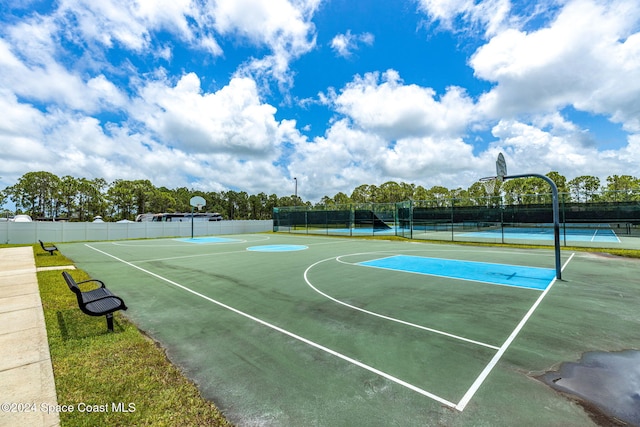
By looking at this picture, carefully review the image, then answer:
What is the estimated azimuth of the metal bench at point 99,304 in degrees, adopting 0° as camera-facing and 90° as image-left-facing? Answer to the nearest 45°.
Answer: approximately 270°

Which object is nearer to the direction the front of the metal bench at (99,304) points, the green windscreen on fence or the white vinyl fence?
the green windscreen on fence

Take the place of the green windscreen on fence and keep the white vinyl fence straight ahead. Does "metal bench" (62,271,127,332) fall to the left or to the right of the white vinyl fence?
left

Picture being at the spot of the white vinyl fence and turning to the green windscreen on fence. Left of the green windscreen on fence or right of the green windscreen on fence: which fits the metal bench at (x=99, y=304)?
right

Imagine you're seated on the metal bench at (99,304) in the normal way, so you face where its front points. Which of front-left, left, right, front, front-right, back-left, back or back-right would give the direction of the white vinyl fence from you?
left

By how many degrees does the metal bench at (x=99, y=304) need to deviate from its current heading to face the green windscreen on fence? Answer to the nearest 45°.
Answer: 0° — it already faces it
